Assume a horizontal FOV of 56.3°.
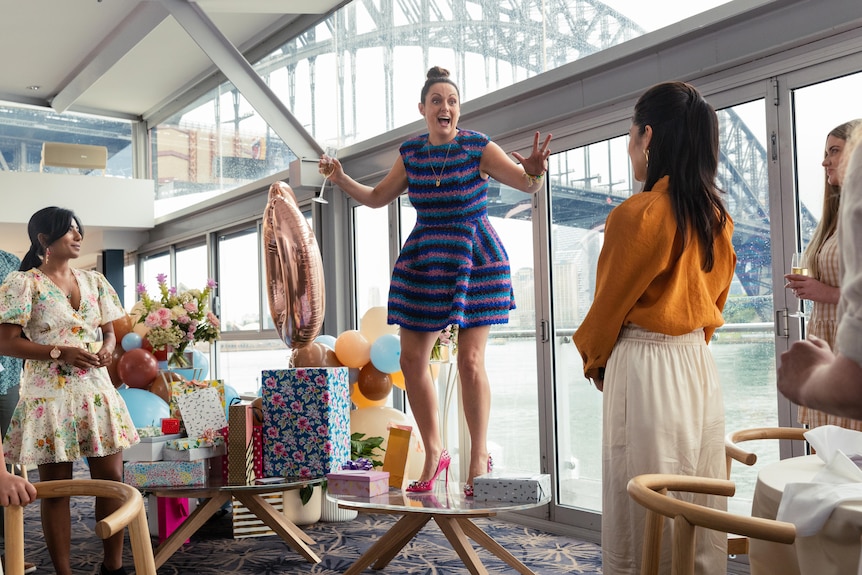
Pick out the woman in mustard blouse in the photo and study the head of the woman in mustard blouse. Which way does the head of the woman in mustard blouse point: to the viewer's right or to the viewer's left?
to the viewer's left

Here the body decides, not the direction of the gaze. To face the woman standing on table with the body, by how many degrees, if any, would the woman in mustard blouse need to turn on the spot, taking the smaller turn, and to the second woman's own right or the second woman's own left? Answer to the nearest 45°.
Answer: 0° — they already face them

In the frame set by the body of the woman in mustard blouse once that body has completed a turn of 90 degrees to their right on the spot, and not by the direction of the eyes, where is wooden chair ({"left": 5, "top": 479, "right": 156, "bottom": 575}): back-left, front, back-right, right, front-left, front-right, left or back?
back

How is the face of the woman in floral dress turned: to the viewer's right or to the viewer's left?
to the viewer's right

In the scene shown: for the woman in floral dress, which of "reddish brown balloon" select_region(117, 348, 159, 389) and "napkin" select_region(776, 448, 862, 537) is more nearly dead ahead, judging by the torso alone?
the napkin

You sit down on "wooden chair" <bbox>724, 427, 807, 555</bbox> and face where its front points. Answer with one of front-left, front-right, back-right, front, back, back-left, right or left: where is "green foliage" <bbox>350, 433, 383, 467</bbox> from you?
back

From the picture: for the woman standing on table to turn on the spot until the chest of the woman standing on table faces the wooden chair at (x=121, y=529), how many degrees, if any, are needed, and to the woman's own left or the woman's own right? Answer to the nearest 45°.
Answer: approximately 45° to the woman's own right
